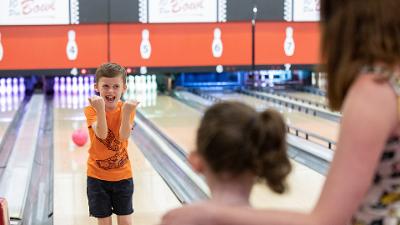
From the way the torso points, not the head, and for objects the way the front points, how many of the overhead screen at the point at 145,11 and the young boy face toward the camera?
2

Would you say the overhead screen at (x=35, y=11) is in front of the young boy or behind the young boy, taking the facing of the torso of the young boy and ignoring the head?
behind

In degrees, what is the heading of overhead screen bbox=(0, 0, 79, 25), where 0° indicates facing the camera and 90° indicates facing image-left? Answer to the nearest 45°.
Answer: approximately 0°

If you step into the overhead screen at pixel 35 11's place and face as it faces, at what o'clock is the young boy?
The young boy is roughly at 12 o'clock from the overhead screen.

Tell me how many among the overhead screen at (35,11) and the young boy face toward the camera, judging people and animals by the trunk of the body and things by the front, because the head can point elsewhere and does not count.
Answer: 2

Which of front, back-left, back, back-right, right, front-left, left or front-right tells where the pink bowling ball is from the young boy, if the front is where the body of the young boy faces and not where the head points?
back

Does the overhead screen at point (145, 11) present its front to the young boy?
yes
